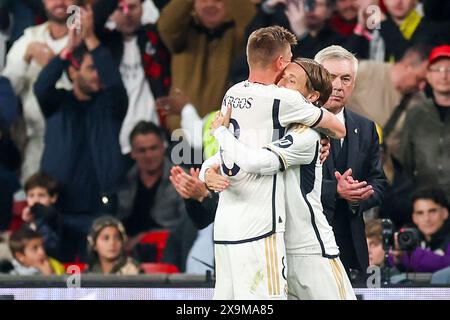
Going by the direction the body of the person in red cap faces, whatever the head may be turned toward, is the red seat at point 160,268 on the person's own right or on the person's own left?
on the person's own right

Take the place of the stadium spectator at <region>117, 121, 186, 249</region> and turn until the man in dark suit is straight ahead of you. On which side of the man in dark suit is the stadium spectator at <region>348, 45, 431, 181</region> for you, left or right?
left

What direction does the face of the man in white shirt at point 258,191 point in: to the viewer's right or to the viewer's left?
to the viewer's right

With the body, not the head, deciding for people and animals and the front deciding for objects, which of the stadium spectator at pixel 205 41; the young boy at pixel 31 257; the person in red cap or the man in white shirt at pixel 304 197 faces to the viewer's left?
the man in white shirt

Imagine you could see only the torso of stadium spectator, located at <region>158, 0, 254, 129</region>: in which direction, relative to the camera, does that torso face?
toward the camera

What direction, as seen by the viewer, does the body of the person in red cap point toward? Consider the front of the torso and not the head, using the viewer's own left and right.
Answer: facing the viewer

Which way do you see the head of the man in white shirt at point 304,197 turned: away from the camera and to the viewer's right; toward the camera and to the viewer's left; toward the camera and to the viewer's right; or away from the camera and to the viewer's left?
toward the camera and to the viewer's left

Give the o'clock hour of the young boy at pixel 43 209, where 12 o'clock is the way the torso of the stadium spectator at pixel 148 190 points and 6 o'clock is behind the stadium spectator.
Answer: The young boy is roughly at 3 o'clock from the stadium spectator.

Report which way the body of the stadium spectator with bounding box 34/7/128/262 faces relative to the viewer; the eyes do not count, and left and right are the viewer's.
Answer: facing the viewer and to the right of the viewer

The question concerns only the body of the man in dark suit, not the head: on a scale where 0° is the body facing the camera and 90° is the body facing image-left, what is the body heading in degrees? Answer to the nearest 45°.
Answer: approximately 0°

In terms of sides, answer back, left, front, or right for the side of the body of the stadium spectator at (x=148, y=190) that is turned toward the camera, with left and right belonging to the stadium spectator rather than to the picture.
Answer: front
